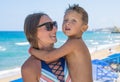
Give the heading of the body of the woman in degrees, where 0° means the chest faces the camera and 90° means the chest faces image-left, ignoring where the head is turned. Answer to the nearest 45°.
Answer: approximately 315°
